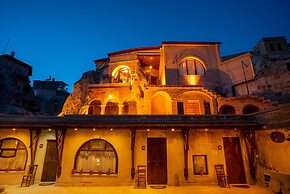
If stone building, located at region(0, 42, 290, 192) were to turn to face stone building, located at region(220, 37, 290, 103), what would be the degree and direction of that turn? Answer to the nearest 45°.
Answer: approximately 135° to its left

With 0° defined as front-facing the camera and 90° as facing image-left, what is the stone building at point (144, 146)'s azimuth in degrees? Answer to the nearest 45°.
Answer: approximately 0°
